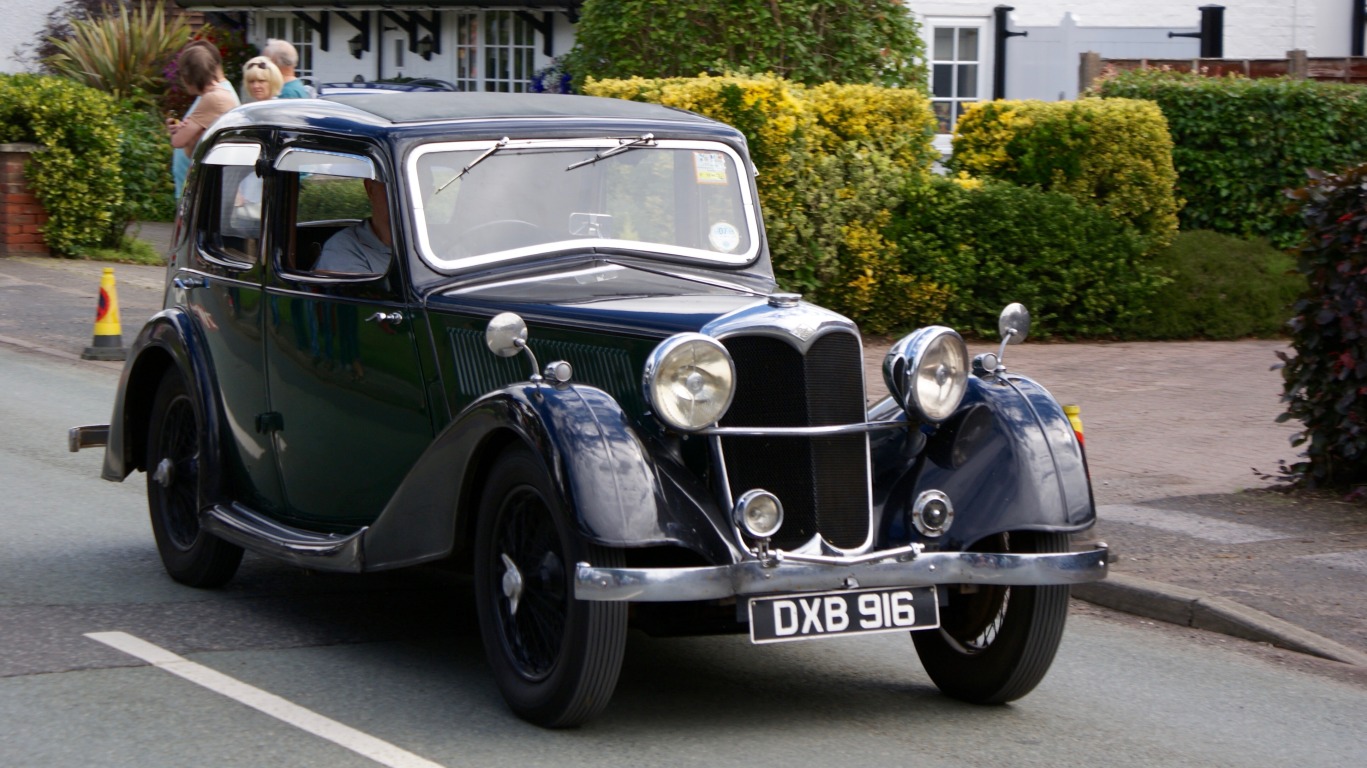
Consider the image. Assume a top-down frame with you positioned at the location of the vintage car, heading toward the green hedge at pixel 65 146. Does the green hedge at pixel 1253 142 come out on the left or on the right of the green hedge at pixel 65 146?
right

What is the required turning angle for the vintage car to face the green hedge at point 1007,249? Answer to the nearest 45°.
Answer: approximately 135° to its left

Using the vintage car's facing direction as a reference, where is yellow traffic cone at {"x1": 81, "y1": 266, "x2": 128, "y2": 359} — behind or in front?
behind

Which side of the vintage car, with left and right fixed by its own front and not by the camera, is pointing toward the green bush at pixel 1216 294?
left

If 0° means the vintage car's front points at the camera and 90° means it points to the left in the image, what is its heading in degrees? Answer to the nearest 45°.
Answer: approximately 315°

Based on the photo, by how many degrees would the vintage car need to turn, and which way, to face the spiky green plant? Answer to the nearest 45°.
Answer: approximately 135° to its left
